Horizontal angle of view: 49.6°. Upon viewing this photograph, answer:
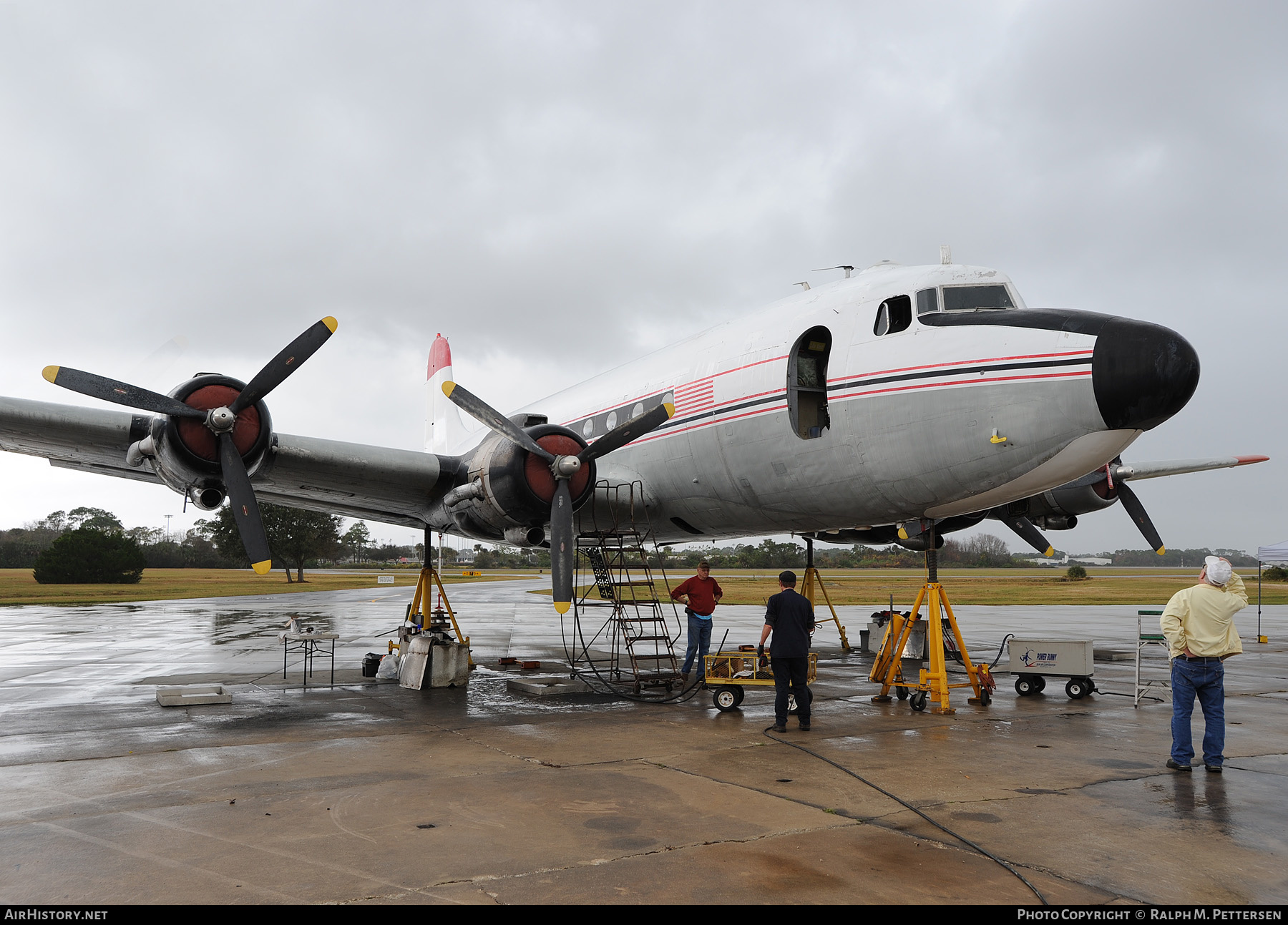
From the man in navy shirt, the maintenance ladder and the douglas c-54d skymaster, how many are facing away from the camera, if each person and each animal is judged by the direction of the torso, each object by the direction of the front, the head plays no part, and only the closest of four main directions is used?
1

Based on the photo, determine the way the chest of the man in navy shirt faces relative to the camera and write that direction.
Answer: away from the camera

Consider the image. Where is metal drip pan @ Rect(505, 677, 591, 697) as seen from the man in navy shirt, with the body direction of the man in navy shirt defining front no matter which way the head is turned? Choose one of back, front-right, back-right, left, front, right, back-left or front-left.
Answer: front-left

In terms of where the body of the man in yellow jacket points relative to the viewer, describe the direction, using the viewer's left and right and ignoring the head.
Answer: facing away from the viewer

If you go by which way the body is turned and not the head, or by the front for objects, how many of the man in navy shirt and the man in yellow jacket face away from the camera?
2

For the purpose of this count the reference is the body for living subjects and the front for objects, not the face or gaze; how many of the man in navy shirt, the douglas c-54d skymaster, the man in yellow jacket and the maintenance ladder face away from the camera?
2

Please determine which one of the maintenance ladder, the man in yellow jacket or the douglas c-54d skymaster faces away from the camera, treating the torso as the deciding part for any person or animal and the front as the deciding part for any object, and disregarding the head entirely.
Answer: the man in yellow jacket

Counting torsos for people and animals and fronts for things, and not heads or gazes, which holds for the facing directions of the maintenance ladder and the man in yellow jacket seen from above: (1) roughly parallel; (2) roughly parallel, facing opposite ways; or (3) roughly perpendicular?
roughly perpendicular

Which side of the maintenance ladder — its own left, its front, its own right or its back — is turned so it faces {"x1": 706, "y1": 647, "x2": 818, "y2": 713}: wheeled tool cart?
front

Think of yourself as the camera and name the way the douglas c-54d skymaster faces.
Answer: facing the viewer and to the right of the viewer

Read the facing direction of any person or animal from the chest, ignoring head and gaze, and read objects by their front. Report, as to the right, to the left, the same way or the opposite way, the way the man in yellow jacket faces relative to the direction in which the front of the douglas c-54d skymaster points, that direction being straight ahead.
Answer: to the left
